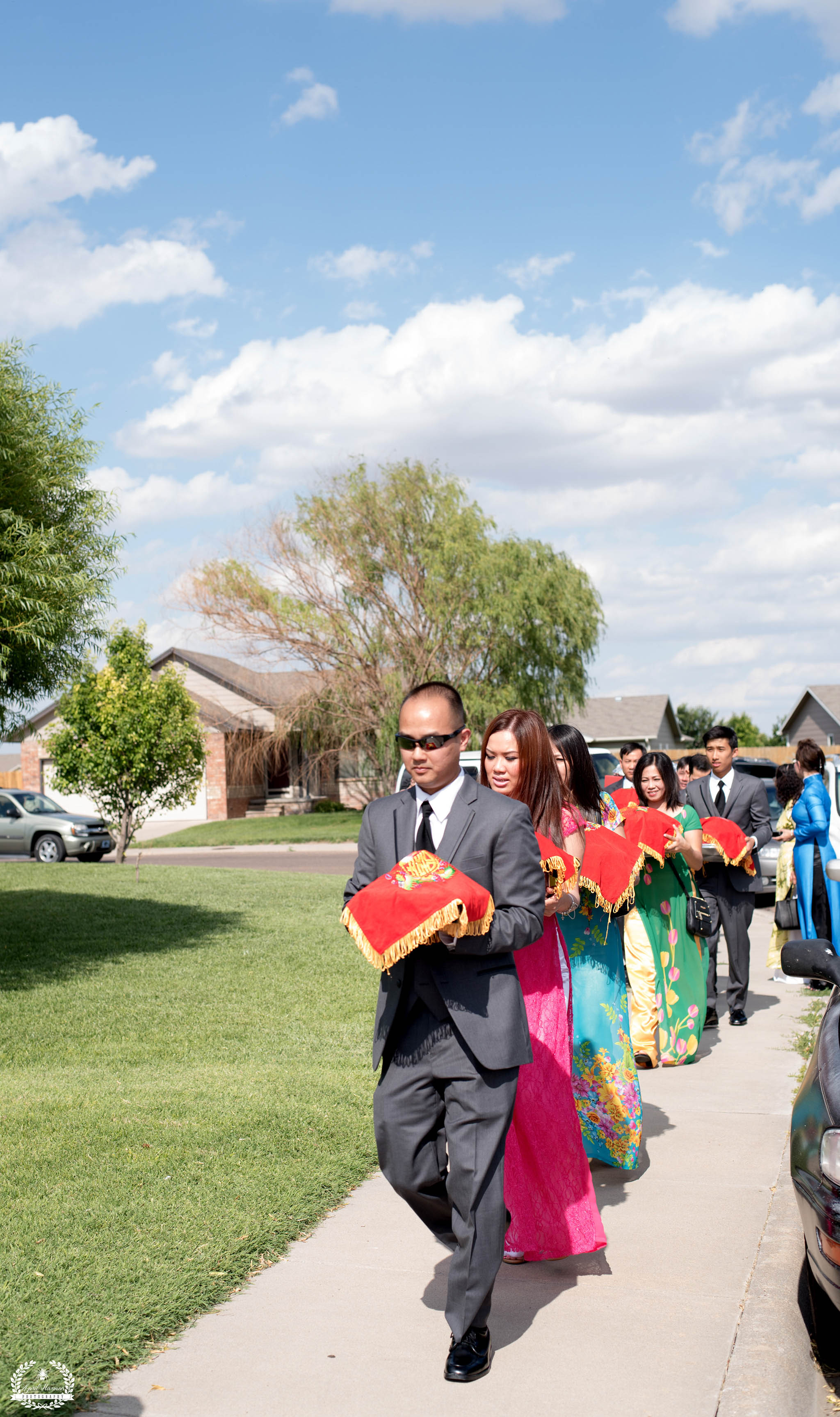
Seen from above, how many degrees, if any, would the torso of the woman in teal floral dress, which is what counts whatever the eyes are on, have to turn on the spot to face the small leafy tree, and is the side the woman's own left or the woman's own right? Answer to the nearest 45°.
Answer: approximately 90° to the woman's own right

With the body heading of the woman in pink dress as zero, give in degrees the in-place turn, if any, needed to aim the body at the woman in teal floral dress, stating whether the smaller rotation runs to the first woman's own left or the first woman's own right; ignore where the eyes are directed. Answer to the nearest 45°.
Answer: approximately 135° to the first woman's own right

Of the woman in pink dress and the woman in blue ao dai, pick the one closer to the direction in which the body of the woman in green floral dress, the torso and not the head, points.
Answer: the woman in pink dress

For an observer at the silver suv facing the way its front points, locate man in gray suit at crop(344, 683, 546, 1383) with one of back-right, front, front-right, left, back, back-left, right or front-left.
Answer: front-right

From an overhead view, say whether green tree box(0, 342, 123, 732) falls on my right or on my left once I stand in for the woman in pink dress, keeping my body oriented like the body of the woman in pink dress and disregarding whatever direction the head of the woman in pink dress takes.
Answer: on my right

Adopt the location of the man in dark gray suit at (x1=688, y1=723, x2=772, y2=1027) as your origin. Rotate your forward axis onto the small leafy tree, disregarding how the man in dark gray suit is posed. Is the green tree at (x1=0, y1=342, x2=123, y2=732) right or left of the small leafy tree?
left

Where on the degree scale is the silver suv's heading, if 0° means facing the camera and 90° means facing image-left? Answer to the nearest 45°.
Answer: approximately 315°

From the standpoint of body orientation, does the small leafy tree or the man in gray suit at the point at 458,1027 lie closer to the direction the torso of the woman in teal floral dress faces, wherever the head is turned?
the man in gray suit
